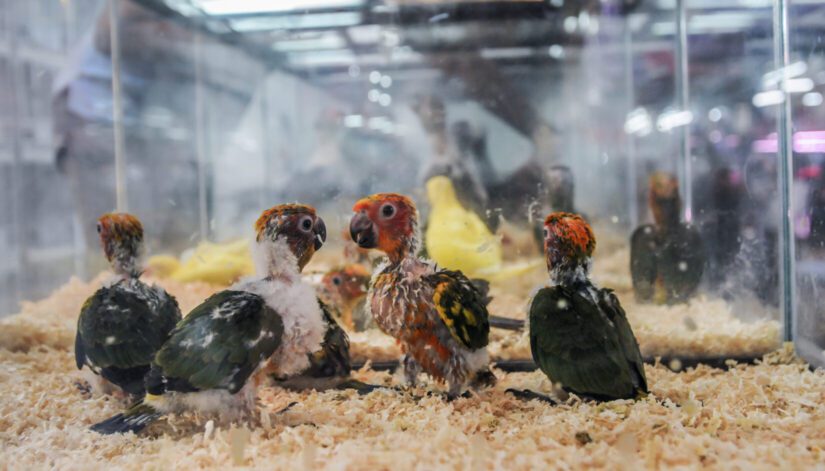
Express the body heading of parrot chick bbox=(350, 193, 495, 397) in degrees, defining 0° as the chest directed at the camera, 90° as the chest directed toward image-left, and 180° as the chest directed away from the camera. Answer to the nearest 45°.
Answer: approximately 45°

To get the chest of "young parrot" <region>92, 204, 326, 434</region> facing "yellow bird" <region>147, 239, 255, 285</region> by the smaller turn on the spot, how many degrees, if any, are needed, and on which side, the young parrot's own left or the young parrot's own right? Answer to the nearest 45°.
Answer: approximately 90° to the young parrot's own left

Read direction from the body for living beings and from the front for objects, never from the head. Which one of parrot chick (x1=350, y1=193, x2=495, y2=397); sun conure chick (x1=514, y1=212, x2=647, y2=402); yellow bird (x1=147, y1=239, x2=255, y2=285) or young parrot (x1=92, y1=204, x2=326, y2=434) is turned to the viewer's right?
the young parrot

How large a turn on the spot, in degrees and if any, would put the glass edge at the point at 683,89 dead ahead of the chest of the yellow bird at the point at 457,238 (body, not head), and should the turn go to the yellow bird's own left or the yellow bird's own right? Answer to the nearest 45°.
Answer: approximately 135° to the yellow bird's own right

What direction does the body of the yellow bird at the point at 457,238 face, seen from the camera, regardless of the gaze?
to the viewer's left

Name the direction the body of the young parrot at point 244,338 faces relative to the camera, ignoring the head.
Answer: to the viewer's right

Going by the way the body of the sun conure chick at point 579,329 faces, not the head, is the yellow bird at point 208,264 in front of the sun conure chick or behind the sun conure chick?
in front

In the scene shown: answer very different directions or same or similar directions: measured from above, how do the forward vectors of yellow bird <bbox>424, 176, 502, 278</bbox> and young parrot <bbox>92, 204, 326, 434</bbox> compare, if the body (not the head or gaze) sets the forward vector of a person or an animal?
very different directions

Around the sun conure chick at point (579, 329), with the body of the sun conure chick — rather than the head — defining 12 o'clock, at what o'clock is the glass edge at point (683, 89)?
The glass edge is roughly at 2 o'clock from the sun conure chick.
